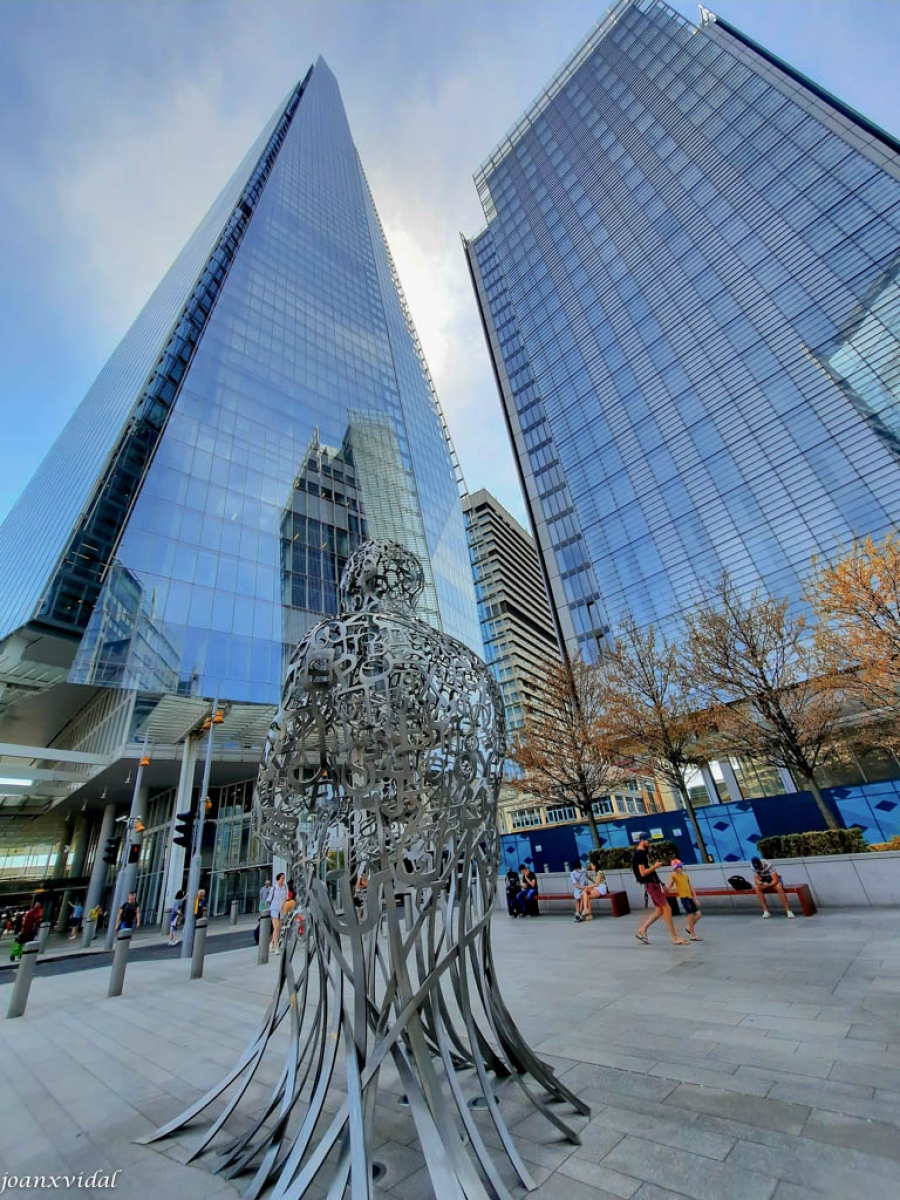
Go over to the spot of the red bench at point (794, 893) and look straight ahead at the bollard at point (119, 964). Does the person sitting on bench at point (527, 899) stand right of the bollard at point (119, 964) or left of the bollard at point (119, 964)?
right

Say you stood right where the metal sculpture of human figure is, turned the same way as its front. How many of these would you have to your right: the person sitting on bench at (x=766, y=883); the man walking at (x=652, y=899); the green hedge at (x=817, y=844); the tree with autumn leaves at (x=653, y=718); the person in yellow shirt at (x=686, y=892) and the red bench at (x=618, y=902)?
6

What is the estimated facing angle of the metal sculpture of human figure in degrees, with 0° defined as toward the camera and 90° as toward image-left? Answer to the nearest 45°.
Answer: approximately 135°

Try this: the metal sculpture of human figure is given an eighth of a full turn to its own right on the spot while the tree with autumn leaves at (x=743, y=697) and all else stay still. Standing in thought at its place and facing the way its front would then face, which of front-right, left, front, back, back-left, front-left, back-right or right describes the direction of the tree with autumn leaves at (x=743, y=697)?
front-right

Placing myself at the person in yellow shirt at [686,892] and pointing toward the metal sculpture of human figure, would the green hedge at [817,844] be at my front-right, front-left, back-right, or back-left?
back-left

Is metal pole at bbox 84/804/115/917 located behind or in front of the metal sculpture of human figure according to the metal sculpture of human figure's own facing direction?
in front

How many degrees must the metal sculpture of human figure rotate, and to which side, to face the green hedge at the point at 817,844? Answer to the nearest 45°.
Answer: approximately 90° to its right

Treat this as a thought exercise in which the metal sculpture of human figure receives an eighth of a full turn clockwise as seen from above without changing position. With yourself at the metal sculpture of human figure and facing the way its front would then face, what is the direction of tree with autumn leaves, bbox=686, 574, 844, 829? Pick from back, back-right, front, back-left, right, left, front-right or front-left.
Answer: front-right

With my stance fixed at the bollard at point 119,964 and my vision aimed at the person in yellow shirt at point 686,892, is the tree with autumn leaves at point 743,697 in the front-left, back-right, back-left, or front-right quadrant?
front-left

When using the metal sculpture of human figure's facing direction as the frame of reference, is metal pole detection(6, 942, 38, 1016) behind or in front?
in front

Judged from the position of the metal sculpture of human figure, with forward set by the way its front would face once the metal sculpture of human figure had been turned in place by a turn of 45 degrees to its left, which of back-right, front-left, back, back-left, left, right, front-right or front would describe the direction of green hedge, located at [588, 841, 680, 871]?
back-right
